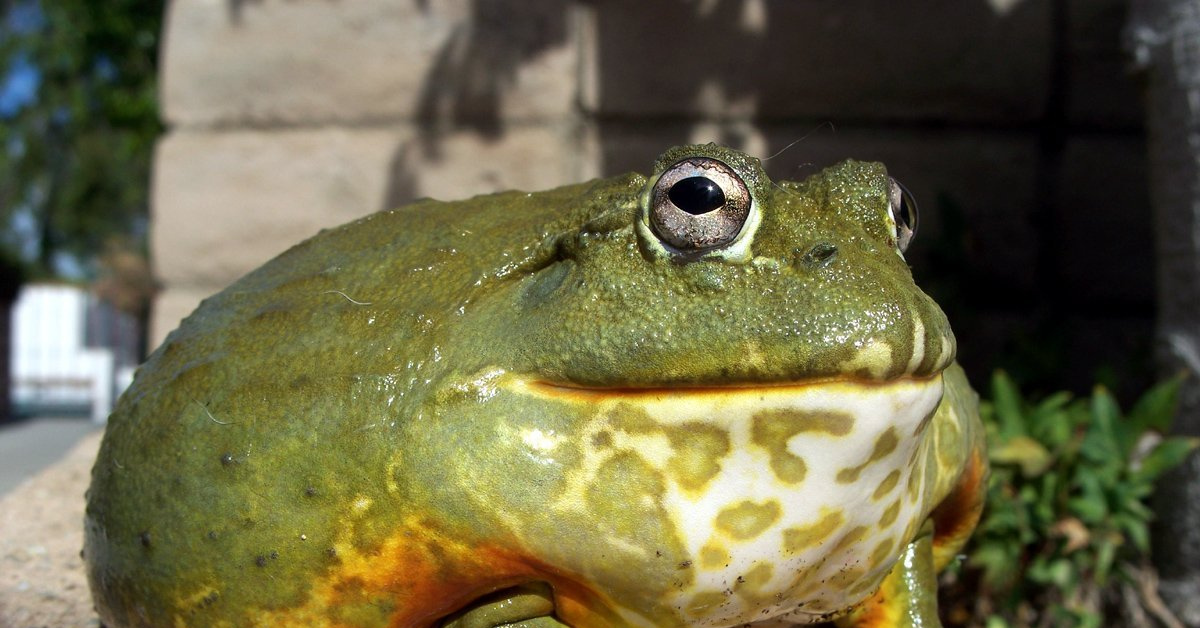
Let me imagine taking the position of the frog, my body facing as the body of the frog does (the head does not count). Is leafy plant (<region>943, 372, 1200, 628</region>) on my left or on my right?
on my left

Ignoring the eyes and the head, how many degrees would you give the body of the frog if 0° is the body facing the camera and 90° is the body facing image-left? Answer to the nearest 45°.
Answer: approximately 315°
